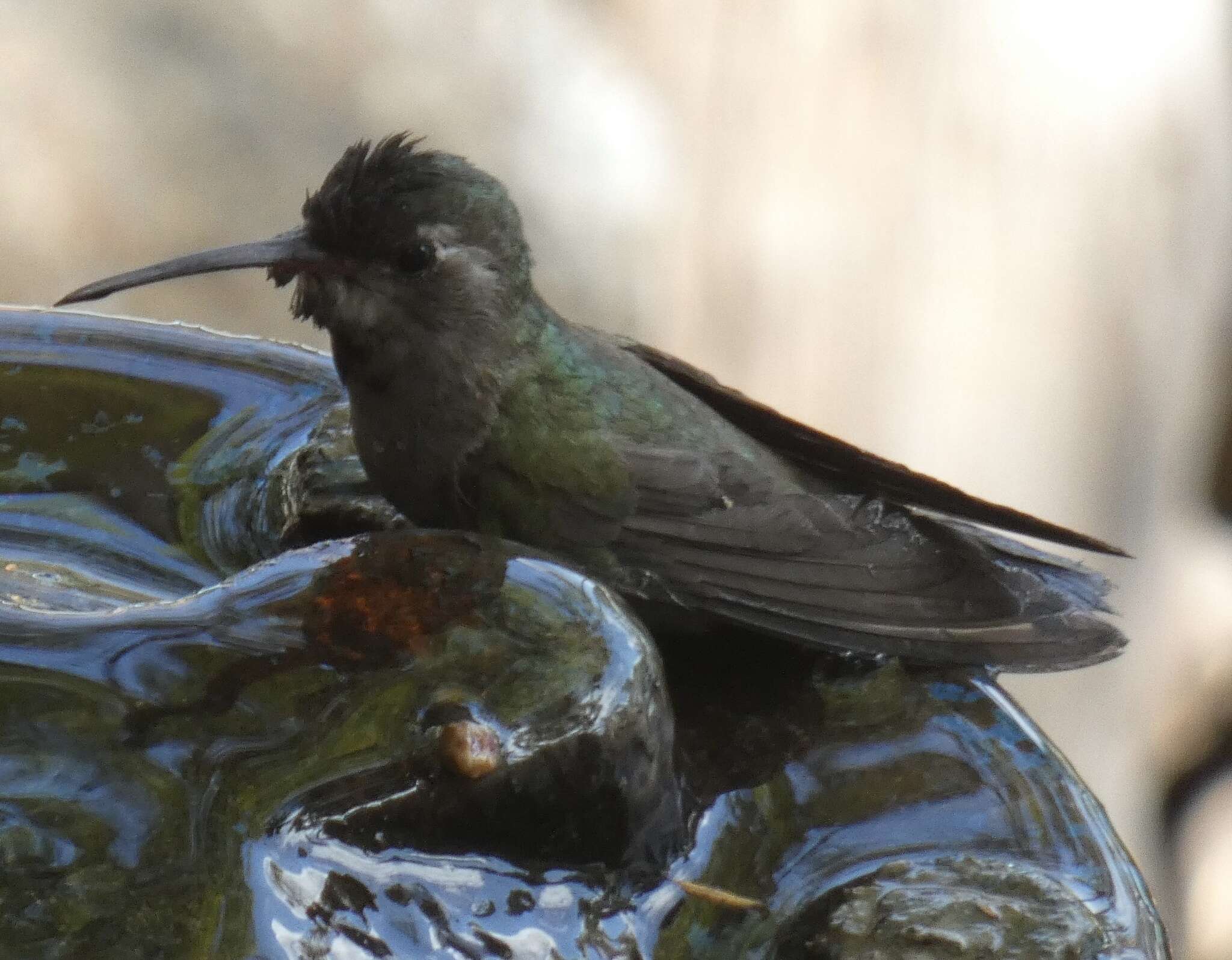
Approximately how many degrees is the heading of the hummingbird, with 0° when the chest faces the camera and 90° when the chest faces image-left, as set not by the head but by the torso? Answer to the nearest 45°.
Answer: approximately 90°
